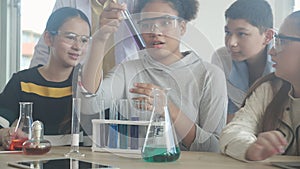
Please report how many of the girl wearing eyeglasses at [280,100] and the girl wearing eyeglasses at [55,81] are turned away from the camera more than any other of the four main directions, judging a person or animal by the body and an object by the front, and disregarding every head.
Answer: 0

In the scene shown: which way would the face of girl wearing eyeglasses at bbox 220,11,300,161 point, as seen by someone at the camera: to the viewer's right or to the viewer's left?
to the viewer's left

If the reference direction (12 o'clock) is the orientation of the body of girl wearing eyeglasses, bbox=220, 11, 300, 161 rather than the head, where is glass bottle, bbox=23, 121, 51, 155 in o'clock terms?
The glass bottle is roughly at 1 o'clock from the girl wearing eyeglasses.

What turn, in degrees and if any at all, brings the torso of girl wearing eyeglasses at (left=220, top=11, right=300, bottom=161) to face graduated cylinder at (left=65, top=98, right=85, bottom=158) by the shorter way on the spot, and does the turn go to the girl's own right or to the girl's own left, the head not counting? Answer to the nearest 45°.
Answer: approximately 45° to the girl's own right

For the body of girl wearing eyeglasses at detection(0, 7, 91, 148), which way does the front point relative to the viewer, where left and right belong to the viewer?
facing the viewer and to the right of the viewer

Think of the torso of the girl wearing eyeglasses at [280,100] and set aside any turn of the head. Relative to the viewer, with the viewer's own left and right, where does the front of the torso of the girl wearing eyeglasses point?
facing the viewer and to the left of the viewer

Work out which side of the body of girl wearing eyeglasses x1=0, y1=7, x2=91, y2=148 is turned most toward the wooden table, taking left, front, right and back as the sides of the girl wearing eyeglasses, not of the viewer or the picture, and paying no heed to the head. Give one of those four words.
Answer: front
